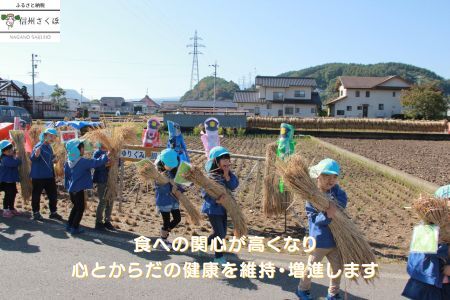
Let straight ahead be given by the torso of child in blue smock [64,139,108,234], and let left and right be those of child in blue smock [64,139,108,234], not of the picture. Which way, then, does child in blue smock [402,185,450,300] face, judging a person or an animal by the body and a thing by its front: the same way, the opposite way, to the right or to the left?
to the right

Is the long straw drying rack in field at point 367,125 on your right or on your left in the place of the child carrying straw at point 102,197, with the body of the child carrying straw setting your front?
on your left
